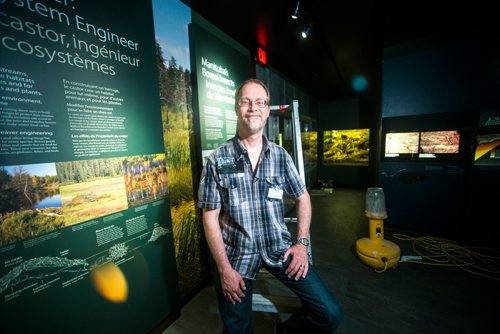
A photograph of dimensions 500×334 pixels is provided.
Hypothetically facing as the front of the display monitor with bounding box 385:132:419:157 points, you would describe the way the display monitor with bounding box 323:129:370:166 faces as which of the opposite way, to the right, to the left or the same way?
the same way

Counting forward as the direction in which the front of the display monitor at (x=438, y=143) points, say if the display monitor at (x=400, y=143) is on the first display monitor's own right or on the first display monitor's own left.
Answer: on the first display monitor's own right

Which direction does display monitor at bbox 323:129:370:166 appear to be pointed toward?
toward the camera

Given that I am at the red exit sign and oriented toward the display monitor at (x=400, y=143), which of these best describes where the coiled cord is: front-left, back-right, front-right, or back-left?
front-right

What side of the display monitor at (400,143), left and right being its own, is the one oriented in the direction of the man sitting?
front

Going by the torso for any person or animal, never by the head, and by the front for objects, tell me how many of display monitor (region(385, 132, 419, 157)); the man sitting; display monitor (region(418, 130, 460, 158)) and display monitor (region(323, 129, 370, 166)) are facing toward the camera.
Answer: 4

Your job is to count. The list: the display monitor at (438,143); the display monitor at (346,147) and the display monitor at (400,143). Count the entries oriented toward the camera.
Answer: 3

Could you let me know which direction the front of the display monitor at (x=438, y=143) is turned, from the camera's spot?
facing the viewer

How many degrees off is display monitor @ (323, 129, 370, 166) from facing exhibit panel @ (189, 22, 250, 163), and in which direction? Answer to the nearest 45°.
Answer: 0° — it already faces it

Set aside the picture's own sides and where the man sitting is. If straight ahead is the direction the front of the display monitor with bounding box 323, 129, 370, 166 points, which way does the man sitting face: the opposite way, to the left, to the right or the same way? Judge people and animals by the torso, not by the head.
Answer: the same way

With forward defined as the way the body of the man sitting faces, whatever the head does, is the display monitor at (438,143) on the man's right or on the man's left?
on the man's left

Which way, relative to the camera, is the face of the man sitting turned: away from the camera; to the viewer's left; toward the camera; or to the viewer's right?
toward the camera

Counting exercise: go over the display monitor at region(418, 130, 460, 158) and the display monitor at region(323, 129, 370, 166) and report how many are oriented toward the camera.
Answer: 2

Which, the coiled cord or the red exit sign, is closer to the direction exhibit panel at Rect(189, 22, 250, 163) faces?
the coiled cord

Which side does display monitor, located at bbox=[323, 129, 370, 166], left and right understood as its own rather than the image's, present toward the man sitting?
front

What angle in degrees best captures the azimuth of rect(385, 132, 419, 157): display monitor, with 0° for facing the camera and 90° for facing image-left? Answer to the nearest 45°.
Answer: approximately 0°
